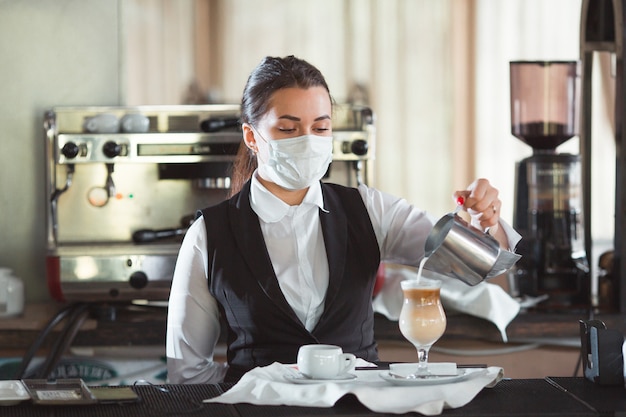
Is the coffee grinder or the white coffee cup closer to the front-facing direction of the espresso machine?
the white coffee cup

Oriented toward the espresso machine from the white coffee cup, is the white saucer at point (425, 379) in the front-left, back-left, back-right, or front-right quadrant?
back-right

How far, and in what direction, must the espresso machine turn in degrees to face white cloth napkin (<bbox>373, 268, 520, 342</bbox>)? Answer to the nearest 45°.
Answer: approximately 90° to its left

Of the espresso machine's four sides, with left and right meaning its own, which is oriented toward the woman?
front

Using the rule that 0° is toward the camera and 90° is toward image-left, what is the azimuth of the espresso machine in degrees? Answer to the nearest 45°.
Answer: approximately 0°

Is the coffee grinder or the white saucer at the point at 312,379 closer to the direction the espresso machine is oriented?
the white saucer

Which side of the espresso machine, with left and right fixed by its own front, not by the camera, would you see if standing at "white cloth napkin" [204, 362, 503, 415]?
front

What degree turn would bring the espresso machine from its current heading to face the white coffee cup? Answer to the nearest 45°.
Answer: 0° — it already faces it

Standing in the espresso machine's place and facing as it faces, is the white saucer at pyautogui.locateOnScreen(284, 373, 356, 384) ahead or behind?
ahead
